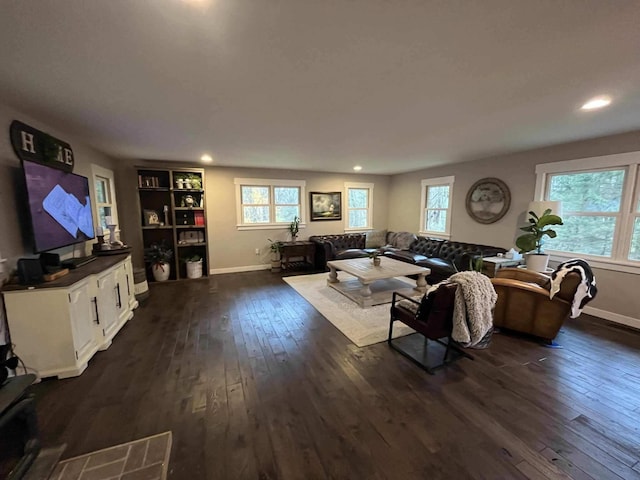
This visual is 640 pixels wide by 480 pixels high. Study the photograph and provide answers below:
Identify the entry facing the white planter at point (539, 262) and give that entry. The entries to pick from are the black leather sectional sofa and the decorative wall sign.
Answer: the decorative wall sign

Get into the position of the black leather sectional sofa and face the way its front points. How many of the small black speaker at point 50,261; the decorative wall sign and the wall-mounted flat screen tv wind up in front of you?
3

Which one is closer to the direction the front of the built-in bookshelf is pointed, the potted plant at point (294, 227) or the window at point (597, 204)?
the window

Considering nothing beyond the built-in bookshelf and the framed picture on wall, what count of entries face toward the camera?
2

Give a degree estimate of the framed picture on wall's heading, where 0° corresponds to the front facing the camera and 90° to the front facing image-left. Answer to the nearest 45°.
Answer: approximately 0°

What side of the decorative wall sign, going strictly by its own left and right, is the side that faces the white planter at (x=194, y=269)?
left
